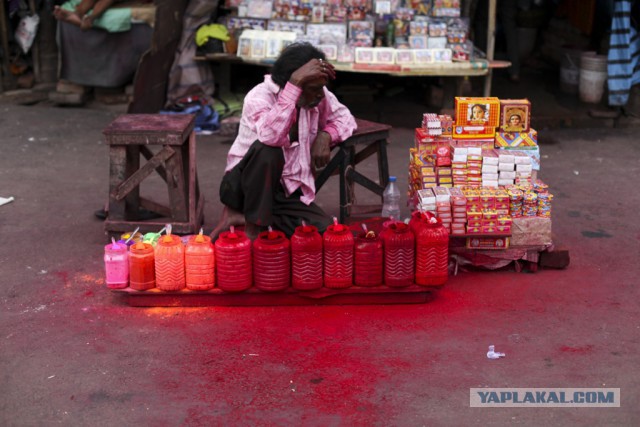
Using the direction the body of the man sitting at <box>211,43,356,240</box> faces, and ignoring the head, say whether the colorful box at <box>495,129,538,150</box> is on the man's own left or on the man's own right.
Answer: on the man's own left

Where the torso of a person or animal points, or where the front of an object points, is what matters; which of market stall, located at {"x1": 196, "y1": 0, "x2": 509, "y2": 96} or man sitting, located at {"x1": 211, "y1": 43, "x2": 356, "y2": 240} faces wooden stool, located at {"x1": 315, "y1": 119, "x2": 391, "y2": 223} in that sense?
the market stall

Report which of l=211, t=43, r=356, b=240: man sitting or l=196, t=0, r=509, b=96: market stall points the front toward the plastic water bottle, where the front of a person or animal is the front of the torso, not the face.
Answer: the market stall

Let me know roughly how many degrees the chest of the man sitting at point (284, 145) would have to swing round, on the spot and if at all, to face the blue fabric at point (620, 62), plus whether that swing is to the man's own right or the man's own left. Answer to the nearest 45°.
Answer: approximately 90° to the man's own left

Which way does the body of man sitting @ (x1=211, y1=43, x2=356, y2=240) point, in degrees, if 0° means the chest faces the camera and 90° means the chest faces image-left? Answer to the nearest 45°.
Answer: approximately 315°

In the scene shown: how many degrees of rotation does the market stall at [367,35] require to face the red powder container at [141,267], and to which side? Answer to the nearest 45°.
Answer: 0° — it already faces it

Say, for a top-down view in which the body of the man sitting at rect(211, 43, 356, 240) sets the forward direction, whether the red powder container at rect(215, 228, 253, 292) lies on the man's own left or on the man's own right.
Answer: on the man's own right

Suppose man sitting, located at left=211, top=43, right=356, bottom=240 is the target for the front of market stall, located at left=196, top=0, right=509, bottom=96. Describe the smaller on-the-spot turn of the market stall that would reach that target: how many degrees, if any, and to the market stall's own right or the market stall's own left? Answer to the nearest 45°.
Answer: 0° — it already faces them

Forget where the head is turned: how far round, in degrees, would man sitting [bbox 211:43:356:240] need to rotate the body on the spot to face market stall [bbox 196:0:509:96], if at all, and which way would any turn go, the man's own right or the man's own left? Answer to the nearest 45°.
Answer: approximately 135° to the man's own left
